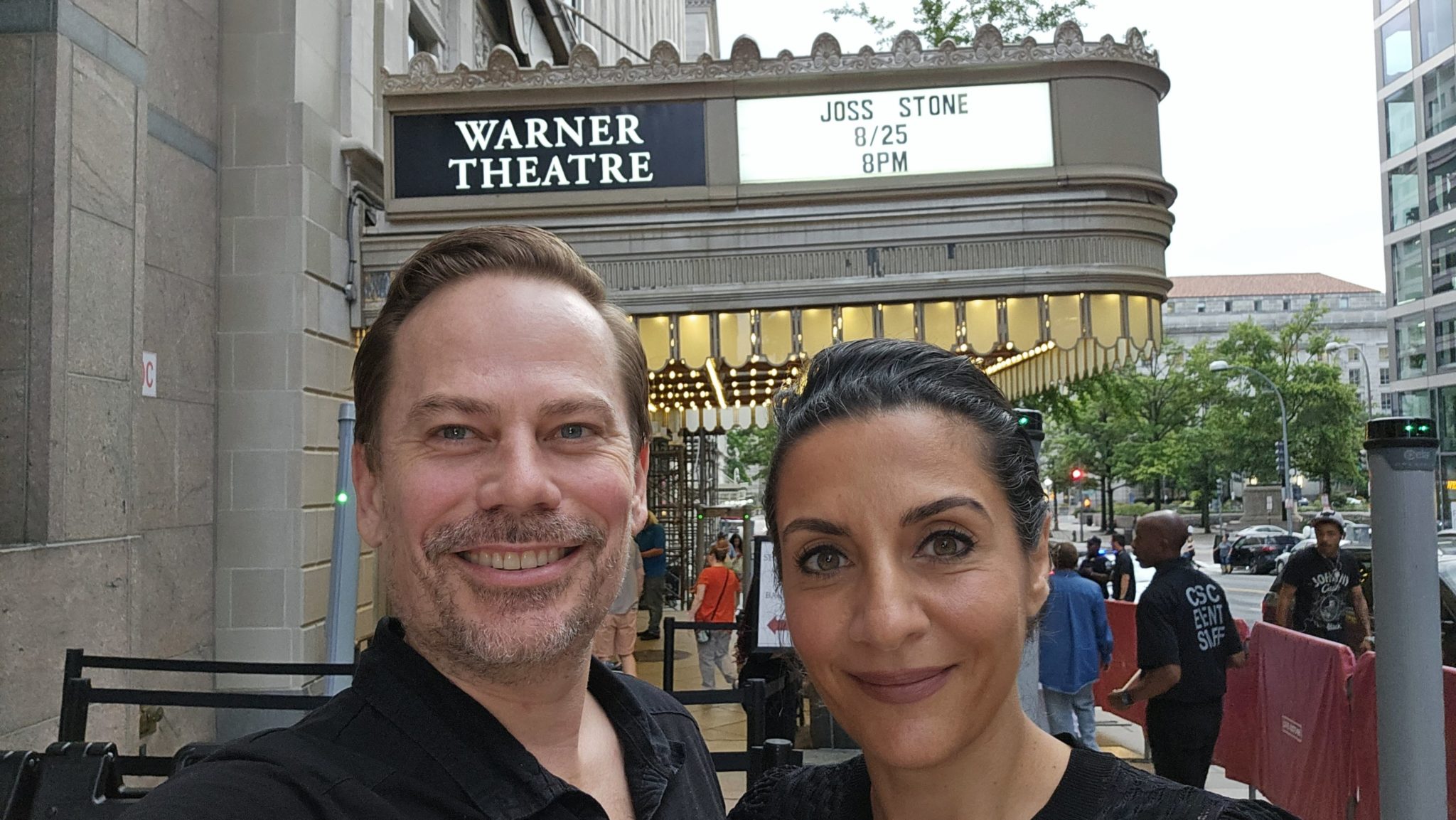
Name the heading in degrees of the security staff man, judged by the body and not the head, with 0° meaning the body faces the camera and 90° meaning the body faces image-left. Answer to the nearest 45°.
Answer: approximately 135°

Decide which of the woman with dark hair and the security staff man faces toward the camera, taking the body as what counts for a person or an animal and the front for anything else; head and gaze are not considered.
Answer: the woman with dark hair

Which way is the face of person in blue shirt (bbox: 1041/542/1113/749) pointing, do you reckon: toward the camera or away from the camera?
away from the camera

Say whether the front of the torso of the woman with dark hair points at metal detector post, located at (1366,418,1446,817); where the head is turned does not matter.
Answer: no

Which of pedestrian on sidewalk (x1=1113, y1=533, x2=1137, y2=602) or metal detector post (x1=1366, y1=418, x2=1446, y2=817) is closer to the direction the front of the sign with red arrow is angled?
the metal detector post

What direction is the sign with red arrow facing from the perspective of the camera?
toward the camera

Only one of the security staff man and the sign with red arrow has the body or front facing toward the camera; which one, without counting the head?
the sign with red arrow

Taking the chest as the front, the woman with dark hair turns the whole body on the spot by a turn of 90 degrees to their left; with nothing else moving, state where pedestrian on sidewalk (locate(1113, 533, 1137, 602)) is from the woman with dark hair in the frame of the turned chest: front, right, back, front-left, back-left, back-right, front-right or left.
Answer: left

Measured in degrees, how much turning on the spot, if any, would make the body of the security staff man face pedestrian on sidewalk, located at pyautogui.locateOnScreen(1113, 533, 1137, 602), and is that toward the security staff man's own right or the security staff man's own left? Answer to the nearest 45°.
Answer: approximately 45° to the security staff man's own right

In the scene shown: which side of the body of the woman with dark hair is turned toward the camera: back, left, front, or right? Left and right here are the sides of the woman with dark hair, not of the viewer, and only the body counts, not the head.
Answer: front

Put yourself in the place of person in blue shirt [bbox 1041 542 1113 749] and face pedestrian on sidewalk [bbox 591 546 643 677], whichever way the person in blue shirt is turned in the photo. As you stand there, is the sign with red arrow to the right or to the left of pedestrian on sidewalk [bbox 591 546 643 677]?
left

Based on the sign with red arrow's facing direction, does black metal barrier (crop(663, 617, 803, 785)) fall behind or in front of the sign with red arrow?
in front

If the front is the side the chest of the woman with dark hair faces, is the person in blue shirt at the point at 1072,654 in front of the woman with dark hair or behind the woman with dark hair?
behind

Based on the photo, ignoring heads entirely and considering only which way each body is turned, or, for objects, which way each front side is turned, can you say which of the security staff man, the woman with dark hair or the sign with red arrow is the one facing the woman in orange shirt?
the security staff man

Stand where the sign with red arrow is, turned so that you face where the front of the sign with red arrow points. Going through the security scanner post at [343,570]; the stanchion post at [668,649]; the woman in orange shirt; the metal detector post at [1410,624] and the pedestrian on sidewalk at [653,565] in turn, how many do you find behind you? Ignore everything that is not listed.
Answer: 2

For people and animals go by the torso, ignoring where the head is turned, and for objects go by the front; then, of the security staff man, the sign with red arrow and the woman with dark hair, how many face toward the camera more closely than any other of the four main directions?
2

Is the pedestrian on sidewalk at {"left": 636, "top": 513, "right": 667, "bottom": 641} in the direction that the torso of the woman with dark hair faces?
no

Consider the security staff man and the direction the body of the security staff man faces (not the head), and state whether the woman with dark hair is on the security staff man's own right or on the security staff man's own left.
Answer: on the security staff man's own left
